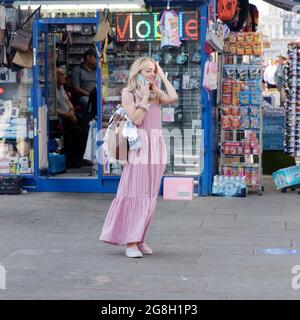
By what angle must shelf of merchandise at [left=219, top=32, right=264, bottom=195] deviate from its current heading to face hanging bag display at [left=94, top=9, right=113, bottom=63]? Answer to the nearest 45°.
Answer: approximately 90° to its right

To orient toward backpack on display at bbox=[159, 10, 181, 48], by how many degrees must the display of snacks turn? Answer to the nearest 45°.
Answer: approximately 45° to its right

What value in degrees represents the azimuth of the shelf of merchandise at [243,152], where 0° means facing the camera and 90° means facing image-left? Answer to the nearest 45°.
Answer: approximately 0°

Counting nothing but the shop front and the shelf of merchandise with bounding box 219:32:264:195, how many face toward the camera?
2

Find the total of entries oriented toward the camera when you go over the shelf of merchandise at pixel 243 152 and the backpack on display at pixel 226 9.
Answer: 2
